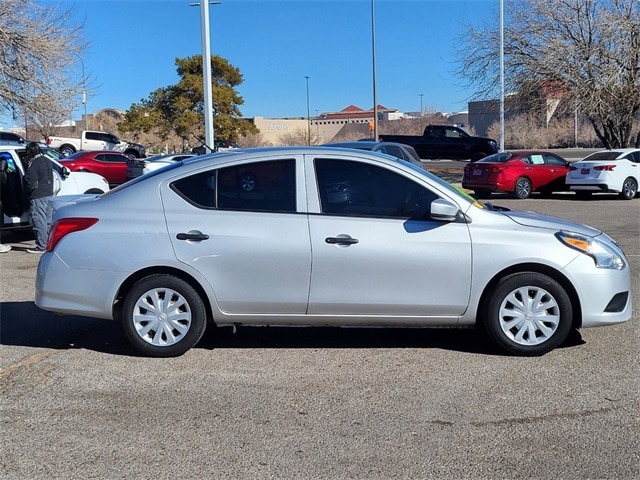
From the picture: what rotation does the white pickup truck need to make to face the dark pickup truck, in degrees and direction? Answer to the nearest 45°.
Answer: approximately 45° to its right

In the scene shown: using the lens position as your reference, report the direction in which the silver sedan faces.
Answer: facing to the right of the viewer

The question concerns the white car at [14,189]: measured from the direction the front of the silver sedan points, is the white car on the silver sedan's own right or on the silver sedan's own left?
on the silver sedan's own left

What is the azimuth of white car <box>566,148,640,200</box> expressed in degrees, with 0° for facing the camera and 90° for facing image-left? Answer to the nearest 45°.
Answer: approximately 225°

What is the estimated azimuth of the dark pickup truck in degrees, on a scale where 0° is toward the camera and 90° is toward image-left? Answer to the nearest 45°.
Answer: approximately 270°

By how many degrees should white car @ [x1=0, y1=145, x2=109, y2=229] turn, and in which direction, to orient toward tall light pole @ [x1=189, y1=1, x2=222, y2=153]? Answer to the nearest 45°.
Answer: approximately 45° to its left

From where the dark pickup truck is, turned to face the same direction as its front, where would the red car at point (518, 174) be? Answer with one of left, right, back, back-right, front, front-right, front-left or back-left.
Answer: right

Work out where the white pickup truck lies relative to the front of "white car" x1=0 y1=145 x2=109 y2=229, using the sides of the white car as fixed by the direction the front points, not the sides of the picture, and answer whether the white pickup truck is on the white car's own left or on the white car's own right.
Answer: on the white car's own left

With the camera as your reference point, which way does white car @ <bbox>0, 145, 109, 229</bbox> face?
facing to the right of the viewer

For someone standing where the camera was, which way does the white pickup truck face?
facing to the right of the viewer
